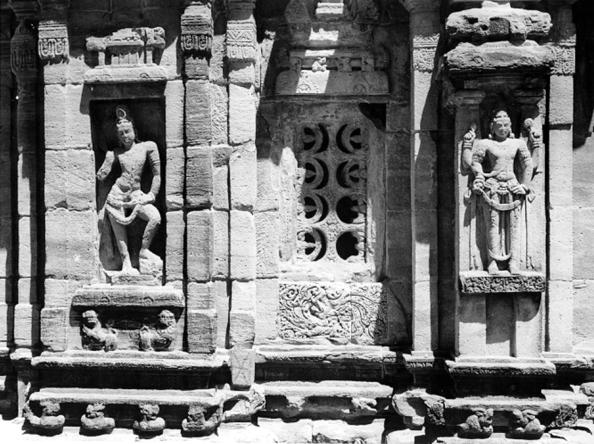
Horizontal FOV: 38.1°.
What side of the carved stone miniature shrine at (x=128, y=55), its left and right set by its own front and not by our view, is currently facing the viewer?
front

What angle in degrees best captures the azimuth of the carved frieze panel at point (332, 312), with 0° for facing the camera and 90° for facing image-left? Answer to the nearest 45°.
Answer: approximately 0°

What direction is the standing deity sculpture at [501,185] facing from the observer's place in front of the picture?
facing the viewer

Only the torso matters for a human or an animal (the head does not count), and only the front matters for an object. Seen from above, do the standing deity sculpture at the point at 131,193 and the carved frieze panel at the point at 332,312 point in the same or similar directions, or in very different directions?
same or similar directions

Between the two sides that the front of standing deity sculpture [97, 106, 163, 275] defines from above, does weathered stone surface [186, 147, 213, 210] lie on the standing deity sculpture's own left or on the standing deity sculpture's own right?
on the standing deity sculpture's own left

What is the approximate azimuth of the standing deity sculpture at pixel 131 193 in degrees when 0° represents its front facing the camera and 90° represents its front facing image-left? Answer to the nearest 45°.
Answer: approximately 0°

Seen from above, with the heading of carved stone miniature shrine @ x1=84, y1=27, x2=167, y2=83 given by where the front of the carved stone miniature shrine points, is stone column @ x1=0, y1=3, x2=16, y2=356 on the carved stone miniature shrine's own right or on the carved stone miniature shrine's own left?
on the carved stone miniature shrine's own right

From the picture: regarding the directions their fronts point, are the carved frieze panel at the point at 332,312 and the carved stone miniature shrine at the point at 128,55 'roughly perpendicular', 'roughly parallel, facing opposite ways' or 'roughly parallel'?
roughly parallel

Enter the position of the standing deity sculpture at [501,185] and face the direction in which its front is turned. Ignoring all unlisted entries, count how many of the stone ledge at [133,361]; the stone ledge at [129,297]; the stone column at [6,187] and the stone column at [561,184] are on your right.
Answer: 3

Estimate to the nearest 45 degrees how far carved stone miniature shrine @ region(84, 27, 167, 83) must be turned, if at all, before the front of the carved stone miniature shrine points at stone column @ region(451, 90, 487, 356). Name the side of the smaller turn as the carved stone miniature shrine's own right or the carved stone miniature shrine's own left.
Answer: approximately 90° to the carved stone miniature shrine's own left

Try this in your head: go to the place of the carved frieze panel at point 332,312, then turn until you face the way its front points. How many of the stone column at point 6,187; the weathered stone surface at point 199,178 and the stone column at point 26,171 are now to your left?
0

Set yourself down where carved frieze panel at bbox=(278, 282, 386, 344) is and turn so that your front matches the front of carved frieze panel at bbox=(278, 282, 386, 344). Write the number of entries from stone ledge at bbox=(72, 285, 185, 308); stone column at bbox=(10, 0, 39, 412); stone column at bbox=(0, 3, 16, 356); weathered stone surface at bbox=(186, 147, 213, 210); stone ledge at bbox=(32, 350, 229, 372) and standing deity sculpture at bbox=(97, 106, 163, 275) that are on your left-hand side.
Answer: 0

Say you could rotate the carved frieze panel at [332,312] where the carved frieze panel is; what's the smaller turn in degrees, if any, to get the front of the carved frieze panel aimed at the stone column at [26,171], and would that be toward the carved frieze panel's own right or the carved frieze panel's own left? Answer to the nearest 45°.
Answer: approximately 90° to the carved frieze panel's own right

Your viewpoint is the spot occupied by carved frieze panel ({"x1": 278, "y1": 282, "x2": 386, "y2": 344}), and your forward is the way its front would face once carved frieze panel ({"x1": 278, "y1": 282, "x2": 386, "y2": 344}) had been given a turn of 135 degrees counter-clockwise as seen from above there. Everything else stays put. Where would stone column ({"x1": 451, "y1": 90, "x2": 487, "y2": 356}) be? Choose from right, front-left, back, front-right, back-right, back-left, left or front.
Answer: right

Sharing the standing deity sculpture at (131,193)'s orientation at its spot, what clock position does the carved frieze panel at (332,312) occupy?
The carved frieze panel is roughly at 9 o'clock from the standing deity sculpture.

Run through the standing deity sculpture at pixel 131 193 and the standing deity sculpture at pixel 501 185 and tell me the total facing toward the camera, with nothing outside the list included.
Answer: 2
